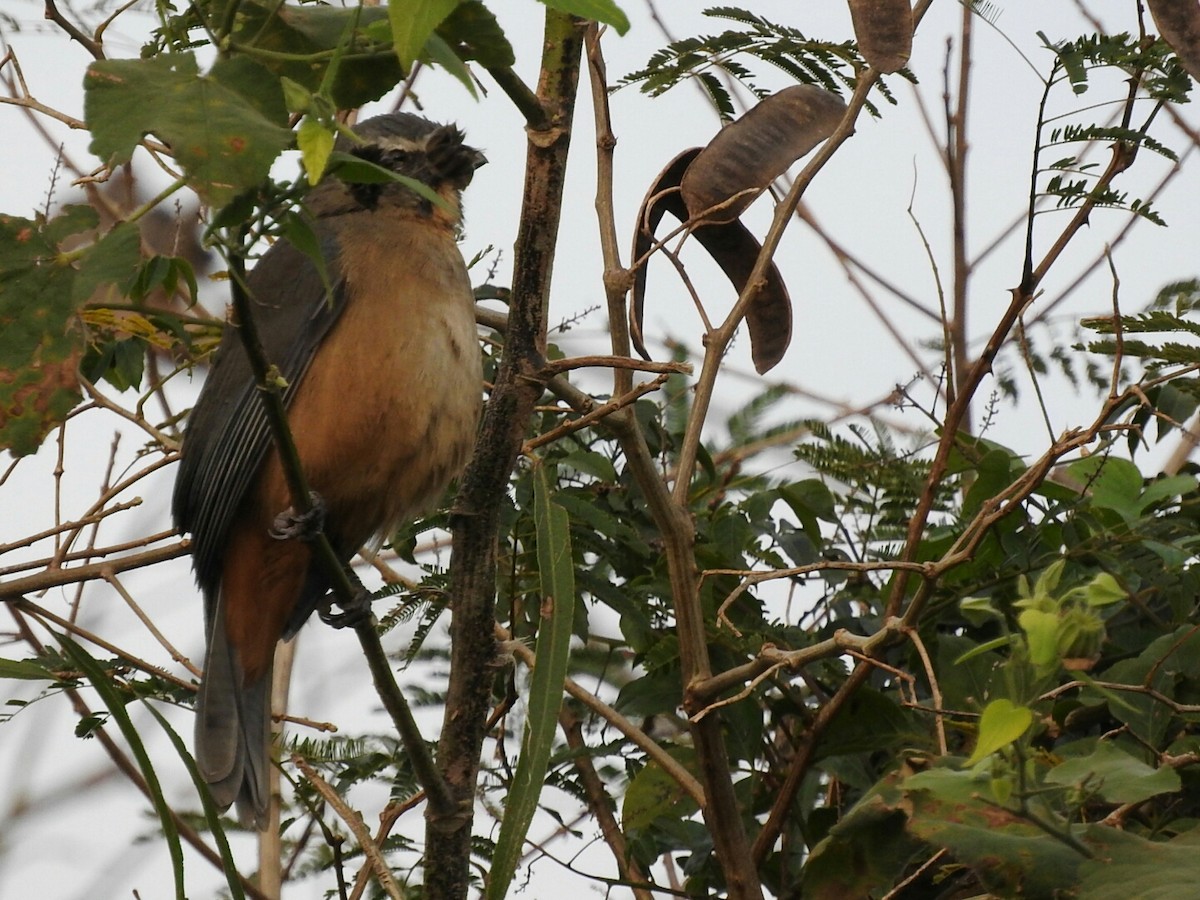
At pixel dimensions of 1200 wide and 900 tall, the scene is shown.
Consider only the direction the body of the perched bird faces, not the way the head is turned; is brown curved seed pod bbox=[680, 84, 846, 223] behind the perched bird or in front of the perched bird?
in front

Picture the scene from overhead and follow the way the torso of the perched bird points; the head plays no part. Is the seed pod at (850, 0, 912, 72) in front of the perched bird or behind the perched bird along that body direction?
in front

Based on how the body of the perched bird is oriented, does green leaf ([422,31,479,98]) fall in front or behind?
in front

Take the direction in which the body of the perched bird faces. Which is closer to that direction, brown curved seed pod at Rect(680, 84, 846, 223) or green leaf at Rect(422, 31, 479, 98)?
the brown curved seed pod
